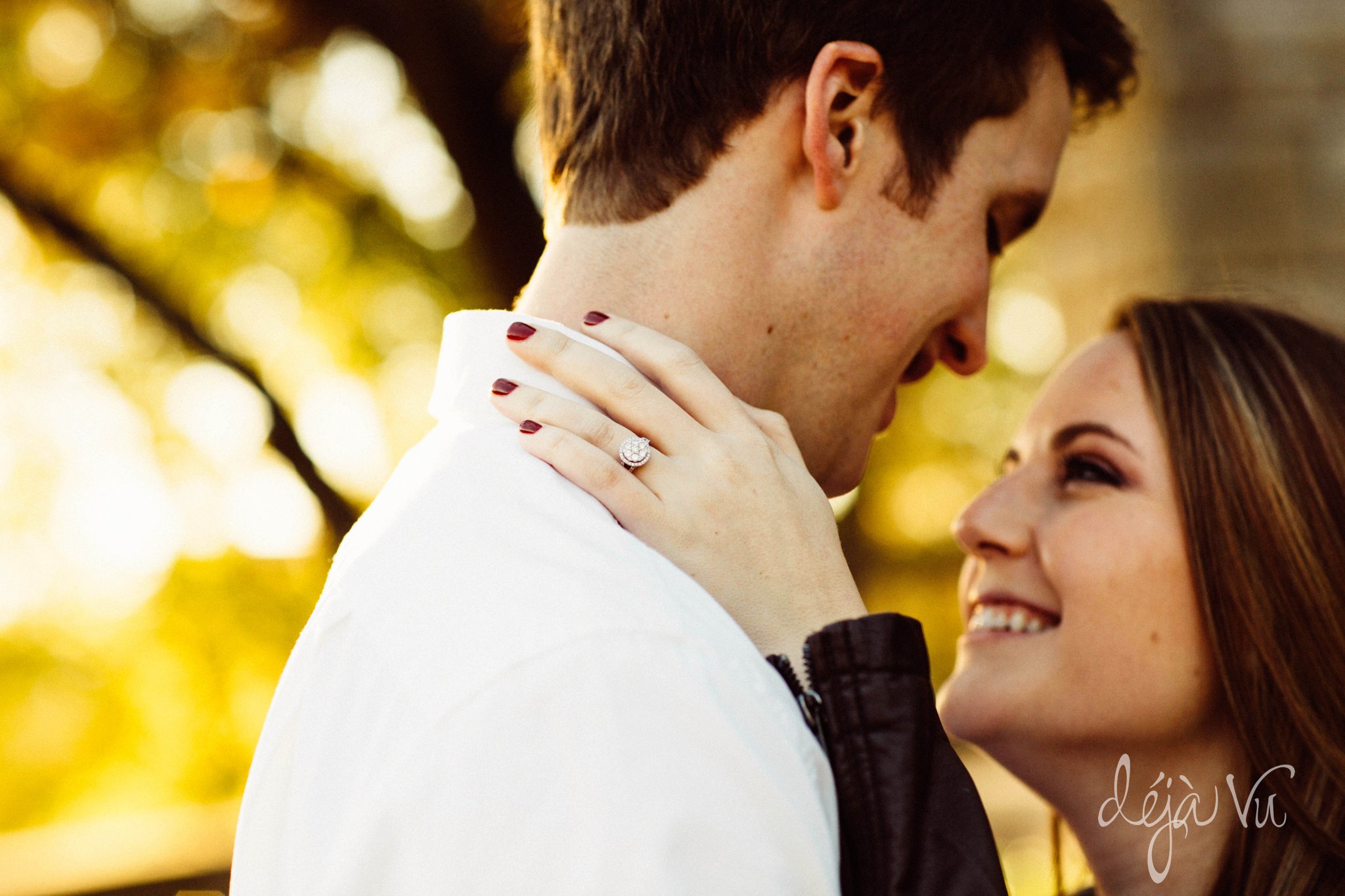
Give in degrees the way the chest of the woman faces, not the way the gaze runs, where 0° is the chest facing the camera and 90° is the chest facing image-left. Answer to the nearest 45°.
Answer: approximately 90°

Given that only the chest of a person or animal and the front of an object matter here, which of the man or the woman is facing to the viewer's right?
the man

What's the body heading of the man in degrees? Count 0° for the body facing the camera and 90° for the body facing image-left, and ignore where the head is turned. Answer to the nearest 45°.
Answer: approximately 270°

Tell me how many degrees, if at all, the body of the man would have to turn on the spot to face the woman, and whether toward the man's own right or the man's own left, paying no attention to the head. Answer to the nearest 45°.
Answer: approximately 45° to the man's own left

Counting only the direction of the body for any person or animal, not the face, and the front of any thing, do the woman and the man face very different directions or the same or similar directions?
very different directions

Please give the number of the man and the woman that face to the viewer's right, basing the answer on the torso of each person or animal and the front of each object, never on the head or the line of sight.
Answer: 1
